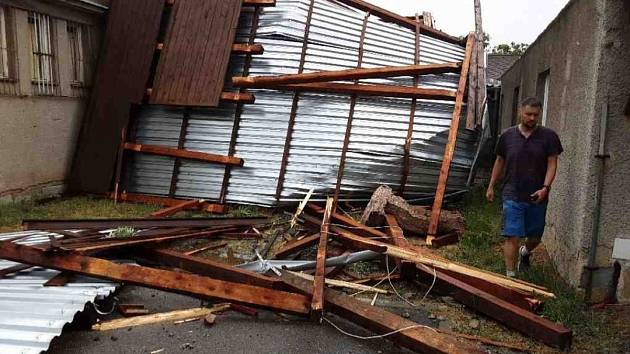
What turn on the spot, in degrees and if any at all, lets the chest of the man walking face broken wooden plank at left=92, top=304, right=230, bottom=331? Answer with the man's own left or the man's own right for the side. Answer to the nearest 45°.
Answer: approximately 45° to the man's own right

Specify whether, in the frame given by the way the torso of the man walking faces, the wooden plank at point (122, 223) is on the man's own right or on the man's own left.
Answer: on the man's own right

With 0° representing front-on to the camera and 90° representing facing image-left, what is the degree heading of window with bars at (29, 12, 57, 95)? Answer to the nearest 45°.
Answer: approximately 315°

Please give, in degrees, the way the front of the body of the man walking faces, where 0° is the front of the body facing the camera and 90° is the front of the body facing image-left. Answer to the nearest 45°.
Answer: approximately 0°

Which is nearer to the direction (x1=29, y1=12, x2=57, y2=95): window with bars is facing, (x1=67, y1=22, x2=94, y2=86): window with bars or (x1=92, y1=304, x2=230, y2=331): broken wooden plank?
the broken wooden plank

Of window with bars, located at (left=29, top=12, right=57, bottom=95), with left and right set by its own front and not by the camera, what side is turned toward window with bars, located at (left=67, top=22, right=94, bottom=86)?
left

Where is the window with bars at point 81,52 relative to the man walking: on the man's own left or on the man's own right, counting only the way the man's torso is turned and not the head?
on the man's own right

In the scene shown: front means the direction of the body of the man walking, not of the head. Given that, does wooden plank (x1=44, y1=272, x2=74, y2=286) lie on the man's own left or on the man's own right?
on the man's own right

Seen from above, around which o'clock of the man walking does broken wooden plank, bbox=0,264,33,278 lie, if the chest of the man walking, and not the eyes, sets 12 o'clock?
The broken wooden plank is roughly at 2 o'clock from the man walking.
